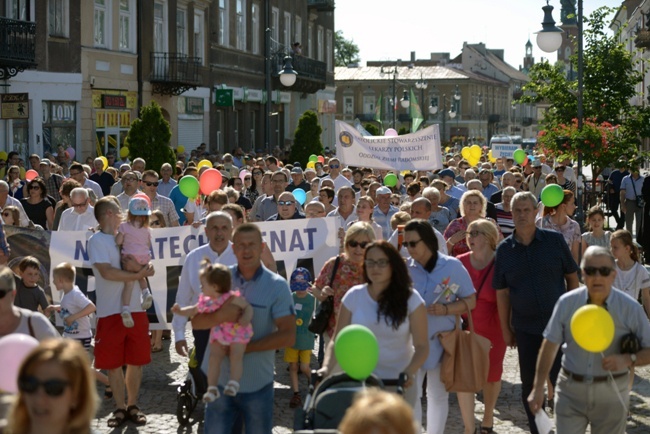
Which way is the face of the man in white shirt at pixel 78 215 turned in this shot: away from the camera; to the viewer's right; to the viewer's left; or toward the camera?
toward the camera

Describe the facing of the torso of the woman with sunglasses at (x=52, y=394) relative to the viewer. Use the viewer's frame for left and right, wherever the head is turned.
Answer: facing the viewer and to the left of the viewer

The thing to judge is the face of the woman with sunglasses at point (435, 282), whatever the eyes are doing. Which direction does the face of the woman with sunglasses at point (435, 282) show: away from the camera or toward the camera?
toward the camera

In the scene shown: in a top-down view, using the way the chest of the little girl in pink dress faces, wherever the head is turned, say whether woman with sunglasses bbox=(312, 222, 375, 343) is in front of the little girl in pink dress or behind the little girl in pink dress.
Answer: behind

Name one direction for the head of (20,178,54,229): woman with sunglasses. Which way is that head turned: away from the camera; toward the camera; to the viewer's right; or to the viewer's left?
toward the camera

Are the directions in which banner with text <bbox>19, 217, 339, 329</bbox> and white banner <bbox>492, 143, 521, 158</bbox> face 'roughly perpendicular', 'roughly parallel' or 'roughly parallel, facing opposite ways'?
roughly parallel

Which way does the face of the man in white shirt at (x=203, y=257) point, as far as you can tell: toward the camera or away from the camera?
toward the camera

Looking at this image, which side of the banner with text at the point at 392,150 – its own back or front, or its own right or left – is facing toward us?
front

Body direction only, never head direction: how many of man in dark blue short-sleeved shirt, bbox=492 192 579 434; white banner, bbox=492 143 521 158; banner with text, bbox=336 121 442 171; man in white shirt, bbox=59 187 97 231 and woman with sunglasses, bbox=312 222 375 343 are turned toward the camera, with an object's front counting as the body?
5

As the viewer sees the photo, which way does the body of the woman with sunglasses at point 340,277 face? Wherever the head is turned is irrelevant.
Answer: toward the camera

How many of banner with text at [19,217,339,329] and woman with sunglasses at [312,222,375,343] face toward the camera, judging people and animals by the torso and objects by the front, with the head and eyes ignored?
2

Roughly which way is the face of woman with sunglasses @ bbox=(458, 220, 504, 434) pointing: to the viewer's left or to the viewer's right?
to the viewer's left

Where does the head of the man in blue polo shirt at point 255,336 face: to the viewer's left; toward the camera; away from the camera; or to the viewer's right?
toward the camera

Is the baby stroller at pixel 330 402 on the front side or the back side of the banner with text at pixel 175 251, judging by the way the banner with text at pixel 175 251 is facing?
on the front side

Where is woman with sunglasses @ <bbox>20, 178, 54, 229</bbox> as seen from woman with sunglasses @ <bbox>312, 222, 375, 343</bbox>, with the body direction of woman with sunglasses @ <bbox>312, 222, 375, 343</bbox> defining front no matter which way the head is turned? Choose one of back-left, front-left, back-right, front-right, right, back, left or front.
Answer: back-right

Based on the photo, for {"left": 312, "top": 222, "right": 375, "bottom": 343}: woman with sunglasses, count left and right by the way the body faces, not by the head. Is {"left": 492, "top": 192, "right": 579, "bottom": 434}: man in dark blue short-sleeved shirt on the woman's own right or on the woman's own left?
on the woman's own left

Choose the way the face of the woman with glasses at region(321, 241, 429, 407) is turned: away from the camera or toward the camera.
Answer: toward the camera

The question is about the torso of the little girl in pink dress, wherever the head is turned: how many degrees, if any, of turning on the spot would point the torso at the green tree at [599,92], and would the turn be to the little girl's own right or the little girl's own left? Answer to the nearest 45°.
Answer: approximately 180°

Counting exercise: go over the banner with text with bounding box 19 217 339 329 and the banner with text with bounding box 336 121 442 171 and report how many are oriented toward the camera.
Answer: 2

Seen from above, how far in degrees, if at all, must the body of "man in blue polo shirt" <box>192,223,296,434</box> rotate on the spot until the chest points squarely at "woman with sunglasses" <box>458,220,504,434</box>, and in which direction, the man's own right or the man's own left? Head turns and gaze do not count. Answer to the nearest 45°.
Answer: approximately 135° to the man's own left

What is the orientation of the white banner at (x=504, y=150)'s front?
toward the camera
